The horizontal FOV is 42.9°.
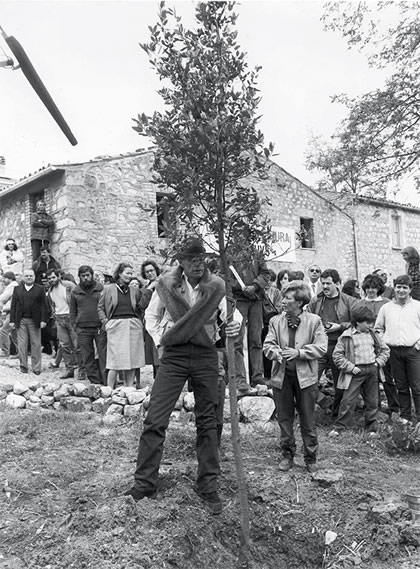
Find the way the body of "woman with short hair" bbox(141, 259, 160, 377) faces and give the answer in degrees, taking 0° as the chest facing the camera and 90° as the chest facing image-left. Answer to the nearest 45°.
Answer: approximately 0°

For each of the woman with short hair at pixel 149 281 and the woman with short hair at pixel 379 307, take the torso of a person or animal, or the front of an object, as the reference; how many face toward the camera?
2

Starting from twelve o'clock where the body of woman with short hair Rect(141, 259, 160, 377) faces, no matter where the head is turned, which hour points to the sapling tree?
The sapling tree is roughly at 12 o'clock from the woman with short hair.

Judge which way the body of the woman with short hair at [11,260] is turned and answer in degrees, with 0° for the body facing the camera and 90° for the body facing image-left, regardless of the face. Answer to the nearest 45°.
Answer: approximately 0°

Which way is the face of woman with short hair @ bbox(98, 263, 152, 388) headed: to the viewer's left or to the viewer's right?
to the viewer's right

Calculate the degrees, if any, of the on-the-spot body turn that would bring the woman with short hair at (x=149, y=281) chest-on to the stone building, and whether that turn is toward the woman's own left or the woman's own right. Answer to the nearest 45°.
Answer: approximately 180°

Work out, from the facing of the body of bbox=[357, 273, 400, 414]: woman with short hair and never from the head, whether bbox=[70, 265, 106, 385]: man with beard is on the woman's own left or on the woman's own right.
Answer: on the woman's own right

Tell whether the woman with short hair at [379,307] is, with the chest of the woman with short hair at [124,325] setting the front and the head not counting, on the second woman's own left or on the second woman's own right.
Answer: on the second woman's own left

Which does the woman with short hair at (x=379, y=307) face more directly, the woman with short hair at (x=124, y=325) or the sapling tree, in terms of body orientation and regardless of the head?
the sapling tree

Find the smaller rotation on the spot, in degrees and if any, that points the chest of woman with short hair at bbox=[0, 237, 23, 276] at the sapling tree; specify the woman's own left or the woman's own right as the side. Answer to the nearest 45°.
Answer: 0° — they already face it

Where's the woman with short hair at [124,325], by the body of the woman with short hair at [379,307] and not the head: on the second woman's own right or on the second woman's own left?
on the second woman's own right
